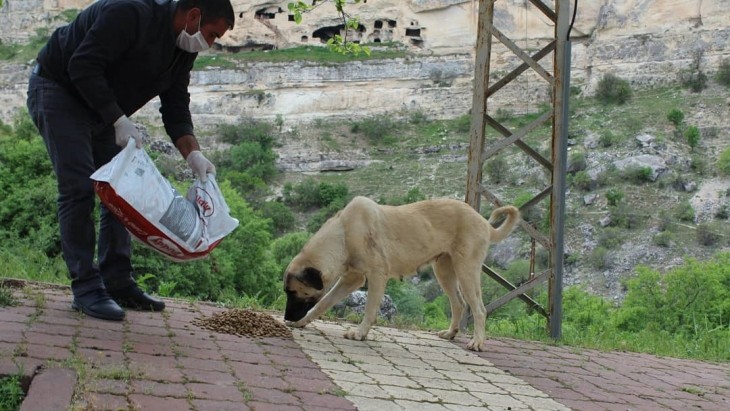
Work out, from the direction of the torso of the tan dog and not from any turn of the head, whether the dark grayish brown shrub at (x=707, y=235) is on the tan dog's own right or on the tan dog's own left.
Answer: on the tan dog's own right

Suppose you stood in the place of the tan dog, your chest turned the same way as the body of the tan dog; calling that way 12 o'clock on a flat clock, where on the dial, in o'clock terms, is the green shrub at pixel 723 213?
The green shrub is roughly at 4 o'clock from the tan dog.

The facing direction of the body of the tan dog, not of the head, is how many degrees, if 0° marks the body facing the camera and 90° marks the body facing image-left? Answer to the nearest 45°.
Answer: approximately 90°

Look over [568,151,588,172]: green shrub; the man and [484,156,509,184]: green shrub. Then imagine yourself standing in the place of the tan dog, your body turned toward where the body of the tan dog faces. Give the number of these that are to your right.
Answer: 2

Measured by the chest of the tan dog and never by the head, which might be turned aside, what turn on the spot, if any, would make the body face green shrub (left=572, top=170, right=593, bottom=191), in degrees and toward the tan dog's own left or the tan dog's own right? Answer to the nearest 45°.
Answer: approximately 90° to the tan dog's own right

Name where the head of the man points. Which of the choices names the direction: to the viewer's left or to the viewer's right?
to the viewer's right

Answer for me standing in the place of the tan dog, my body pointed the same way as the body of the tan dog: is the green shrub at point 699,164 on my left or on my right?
on my right

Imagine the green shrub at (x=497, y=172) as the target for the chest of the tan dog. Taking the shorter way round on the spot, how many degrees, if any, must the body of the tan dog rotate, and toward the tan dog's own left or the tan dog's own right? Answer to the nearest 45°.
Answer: approximately 90° to the tan dog's own right

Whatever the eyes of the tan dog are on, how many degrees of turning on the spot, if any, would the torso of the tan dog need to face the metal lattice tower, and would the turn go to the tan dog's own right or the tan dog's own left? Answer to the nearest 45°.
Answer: approximately 135° to the tan dog's own right

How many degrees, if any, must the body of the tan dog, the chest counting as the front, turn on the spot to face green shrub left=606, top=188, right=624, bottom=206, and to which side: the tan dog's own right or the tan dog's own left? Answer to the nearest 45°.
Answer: approximately 90° to the tan dog's own right
